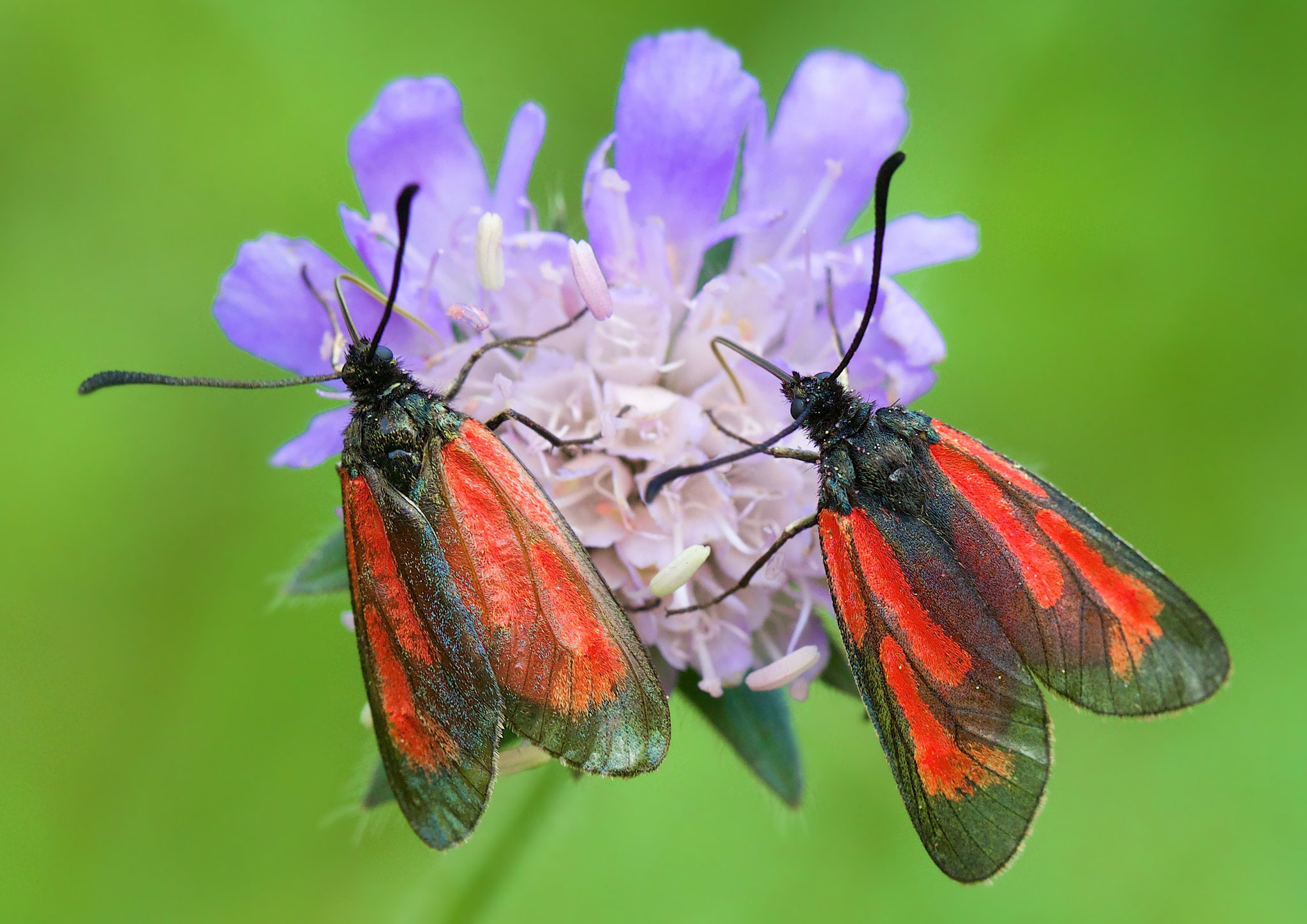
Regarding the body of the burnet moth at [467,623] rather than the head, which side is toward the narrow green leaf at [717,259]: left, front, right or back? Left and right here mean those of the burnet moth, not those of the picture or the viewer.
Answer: right

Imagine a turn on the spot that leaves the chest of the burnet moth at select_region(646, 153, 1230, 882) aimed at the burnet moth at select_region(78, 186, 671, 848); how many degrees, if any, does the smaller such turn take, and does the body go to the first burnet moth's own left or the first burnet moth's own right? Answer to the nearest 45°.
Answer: approximately 90° to the first burnet moth's own left

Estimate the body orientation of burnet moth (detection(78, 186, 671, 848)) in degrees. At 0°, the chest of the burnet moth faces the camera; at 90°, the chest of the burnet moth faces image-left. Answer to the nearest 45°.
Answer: approximately 135°

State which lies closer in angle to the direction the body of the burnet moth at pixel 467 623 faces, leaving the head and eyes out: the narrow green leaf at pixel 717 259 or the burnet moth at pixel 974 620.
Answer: the narrow green leaf

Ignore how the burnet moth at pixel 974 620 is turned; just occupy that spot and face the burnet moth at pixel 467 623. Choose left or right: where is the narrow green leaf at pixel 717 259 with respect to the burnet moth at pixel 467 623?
right

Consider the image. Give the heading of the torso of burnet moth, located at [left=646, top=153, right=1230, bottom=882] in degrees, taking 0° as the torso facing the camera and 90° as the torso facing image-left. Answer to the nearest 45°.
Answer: approximately 135°
